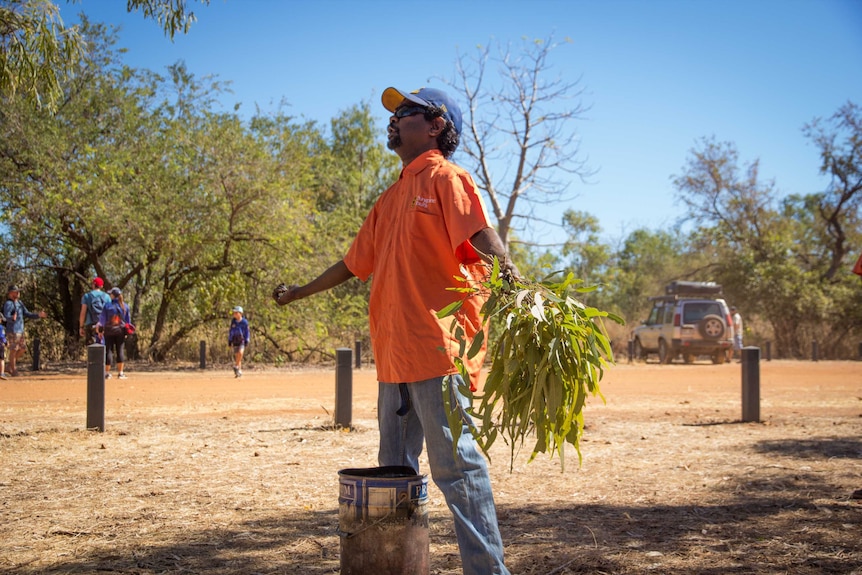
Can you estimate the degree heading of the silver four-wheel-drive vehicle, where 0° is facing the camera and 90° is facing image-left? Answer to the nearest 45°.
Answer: approximately 135°

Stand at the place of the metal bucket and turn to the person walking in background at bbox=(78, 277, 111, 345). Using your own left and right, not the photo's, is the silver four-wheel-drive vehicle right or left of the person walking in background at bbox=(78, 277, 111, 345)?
right

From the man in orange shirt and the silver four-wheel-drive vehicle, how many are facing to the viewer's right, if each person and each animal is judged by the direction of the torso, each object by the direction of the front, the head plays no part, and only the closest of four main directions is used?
0

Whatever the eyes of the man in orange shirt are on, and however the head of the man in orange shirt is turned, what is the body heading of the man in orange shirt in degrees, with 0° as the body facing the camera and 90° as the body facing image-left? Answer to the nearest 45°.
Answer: approximately 45°

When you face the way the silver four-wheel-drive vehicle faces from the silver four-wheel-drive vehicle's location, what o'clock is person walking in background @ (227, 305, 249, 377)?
The person walking in background is roughly at 9 o'clock from the silver four-wheel-drive vehicle.

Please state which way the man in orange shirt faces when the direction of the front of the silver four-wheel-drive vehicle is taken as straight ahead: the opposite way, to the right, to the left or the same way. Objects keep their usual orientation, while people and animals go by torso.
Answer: to the left

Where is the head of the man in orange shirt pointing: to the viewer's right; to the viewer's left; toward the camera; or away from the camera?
to the viewer's left
